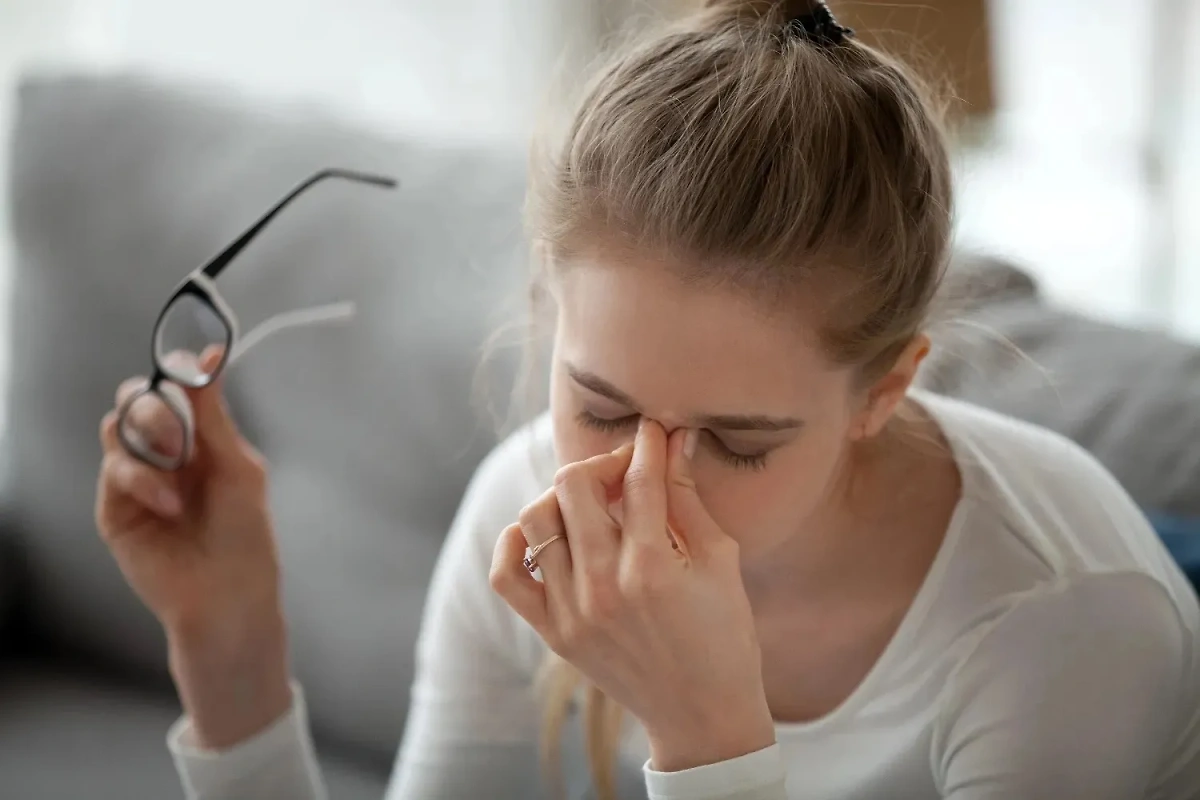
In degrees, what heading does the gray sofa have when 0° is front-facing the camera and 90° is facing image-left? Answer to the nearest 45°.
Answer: approximately 0°

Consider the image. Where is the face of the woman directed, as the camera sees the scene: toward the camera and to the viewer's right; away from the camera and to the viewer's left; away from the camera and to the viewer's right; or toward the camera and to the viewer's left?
toward the camera and to the viewer's left
